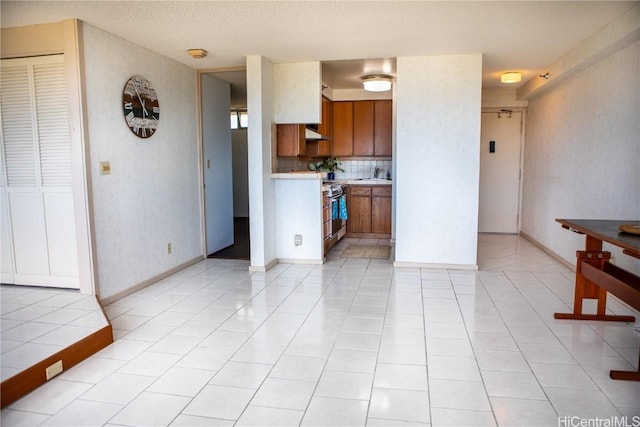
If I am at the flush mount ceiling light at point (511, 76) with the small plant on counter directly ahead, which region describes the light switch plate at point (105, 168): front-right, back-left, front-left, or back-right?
front-left

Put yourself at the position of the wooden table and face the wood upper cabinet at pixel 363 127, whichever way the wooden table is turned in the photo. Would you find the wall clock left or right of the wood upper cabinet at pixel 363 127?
left

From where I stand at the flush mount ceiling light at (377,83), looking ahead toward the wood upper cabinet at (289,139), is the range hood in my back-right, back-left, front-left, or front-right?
front-right

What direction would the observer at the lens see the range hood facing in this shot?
facing to the right of the viewer

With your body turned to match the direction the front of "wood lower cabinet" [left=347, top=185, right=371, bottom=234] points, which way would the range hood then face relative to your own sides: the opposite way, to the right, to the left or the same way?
to the left

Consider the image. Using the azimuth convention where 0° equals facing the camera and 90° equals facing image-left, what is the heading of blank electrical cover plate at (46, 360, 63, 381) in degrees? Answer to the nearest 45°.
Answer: approximately 315°

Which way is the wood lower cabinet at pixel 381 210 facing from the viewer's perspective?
toward the camera

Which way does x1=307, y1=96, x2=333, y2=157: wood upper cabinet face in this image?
to the viewer's right

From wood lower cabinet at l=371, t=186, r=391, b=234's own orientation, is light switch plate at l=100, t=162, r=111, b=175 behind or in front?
in front

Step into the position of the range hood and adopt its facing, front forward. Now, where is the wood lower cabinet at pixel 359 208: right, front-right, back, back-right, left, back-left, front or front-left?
front-left
